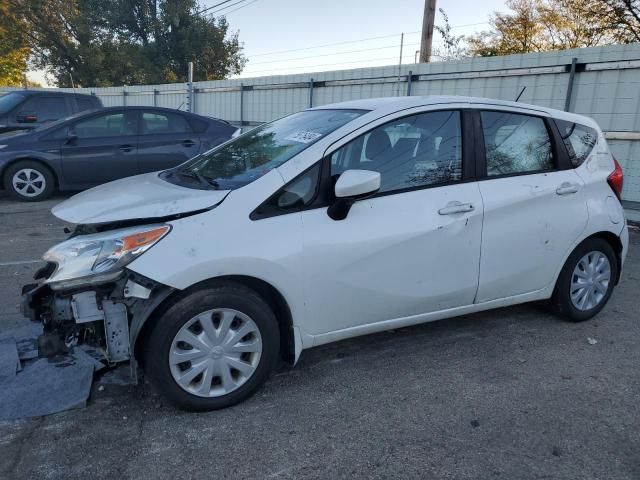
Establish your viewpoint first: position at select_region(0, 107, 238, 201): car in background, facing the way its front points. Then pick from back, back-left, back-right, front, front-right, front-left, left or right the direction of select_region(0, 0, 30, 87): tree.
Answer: right

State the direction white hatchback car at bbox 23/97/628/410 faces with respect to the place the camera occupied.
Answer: facing the viewer and to the left of the viewer

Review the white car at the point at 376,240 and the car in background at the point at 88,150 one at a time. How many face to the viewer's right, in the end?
0

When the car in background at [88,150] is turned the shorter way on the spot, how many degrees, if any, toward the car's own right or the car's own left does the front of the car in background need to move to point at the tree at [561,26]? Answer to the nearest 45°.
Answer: approximately 135° to the car's own right

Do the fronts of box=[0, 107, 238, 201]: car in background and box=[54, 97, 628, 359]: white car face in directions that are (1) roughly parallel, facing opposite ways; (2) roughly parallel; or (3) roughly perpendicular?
roughly parallel

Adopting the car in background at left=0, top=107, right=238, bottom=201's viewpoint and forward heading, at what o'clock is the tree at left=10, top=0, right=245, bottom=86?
The tree is roughly at 3 o'clock from the car in background.

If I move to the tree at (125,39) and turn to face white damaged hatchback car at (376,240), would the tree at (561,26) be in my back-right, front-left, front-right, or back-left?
front-left

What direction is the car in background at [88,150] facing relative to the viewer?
to the viewer's left

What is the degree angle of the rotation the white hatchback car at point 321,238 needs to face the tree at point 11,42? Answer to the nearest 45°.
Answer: approximately 90° to its right

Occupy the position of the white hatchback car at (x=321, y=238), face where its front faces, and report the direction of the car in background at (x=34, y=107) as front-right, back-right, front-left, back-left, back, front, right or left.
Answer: right

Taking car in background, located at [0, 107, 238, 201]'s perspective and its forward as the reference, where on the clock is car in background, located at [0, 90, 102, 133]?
car in background, located at [0, 90, 102, 133] is roughly at 2 o'clock from car in background, located at [0, 107, 238, 201].

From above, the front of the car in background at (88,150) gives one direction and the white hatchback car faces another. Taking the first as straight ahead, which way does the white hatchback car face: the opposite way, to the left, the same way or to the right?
the same way

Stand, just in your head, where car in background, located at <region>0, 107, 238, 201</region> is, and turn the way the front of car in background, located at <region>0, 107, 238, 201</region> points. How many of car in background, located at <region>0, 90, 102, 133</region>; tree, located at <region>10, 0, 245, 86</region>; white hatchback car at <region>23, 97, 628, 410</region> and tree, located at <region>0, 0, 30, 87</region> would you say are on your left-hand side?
1
